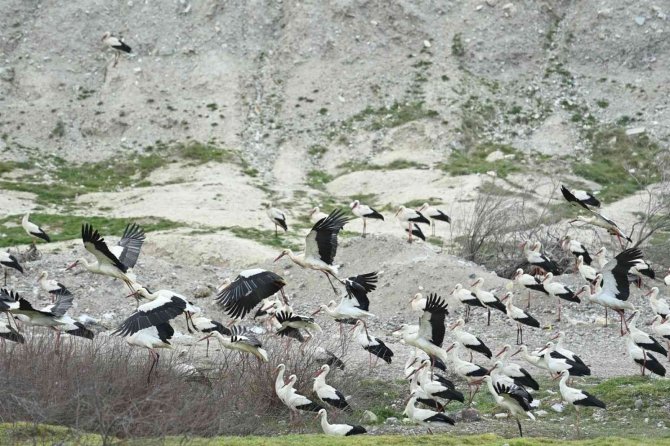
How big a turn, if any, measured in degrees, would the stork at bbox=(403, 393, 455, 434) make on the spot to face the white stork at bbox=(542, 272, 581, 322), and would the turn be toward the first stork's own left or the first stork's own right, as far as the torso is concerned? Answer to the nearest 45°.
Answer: approximately 90° to the first stork's own right

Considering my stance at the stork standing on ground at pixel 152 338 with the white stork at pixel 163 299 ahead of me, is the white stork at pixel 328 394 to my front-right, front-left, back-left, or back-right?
back-right

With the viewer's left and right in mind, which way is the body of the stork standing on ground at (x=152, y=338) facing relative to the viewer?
facing to the left of the viewer

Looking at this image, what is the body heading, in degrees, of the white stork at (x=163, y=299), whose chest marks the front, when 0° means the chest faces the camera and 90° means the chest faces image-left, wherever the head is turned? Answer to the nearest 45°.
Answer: approximately 90°

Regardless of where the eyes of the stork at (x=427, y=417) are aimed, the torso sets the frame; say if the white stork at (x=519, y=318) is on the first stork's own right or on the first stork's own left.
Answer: on the first stork's own right
